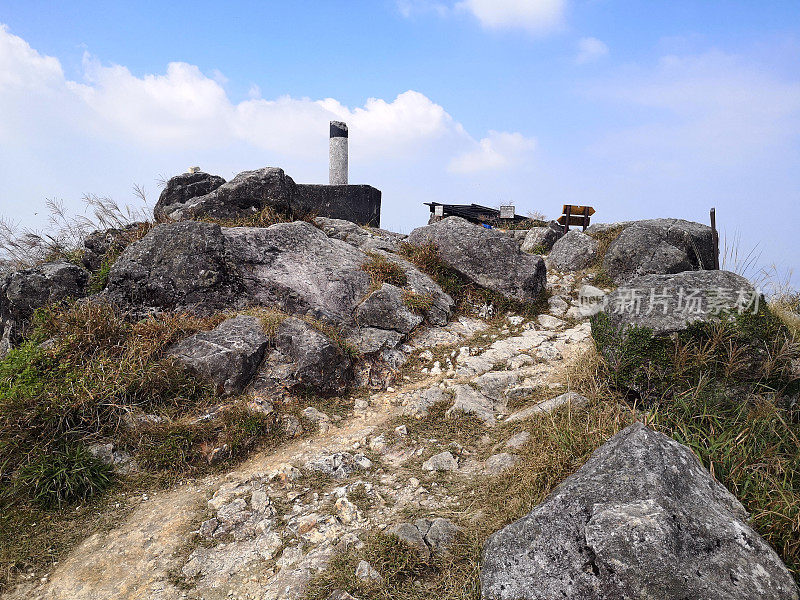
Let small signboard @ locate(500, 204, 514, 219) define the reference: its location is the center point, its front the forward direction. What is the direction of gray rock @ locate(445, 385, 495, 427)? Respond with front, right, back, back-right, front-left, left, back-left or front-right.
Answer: front

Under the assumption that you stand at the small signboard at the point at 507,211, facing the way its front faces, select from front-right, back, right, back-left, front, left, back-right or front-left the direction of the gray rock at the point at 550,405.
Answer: front

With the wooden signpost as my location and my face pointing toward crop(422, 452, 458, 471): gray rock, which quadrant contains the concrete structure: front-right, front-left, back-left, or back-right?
front-right

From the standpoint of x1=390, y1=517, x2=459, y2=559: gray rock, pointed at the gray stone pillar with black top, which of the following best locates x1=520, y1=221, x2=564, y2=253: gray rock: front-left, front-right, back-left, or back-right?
front-right

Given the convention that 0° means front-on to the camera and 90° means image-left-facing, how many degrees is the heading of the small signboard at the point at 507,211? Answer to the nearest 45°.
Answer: approximately 0°

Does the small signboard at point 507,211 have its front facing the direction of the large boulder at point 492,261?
yes

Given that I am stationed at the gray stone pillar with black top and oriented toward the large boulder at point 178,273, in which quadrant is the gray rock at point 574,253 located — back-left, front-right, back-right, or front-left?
front-left

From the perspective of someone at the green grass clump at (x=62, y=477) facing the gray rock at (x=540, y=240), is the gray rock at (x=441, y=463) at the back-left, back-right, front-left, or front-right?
front-right

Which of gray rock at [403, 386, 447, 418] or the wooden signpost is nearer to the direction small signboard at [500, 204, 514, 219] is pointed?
the gray rock

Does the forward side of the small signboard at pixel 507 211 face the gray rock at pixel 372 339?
yes

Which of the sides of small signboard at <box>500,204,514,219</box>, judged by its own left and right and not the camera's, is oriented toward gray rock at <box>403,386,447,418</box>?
front

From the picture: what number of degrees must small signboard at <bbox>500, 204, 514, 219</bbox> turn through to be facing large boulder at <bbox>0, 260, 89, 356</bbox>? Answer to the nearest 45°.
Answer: approximately 45° to its right

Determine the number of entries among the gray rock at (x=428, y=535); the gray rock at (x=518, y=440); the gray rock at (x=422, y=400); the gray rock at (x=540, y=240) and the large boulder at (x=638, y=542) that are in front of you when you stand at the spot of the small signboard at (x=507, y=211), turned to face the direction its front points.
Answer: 5

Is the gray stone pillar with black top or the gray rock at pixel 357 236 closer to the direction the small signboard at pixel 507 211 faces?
the gray rock

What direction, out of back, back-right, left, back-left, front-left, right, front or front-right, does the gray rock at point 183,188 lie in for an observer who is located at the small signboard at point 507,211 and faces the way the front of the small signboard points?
front-right

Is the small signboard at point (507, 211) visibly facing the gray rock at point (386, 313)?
yes

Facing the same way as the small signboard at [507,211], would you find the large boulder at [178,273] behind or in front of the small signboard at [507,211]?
in front

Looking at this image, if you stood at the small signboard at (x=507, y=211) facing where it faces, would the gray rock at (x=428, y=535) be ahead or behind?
ahead
